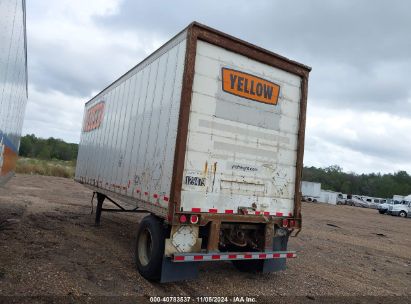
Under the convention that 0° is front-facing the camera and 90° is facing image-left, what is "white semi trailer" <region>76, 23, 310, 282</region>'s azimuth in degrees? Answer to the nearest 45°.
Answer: approximately 135°
